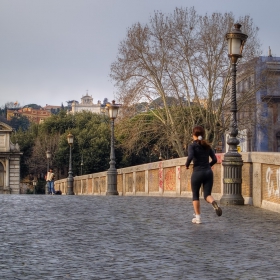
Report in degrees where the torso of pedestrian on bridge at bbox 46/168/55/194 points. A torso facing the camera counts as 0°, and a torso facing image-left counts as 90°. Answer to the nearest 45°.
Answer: approximately 0°

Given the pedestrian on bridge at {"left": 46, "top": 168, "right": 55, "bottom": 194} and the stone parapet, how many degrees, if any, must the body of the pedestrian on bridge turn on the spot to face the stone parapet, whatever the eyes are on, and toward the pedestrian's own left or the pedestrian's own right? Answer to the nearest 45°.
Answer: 0° — they already face it

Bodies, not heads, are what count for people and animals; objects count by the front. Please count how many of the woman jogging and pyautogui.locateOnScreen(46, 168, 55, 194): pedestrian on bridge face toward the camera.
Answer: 1

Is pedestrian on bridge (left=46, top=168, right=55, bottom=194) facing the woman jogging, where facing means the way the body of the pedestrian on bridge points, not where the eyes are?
yes

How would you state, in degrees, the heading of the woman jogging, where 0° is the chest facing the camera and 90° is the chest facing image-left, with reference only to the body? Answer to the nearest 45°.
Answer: approximately 135°
